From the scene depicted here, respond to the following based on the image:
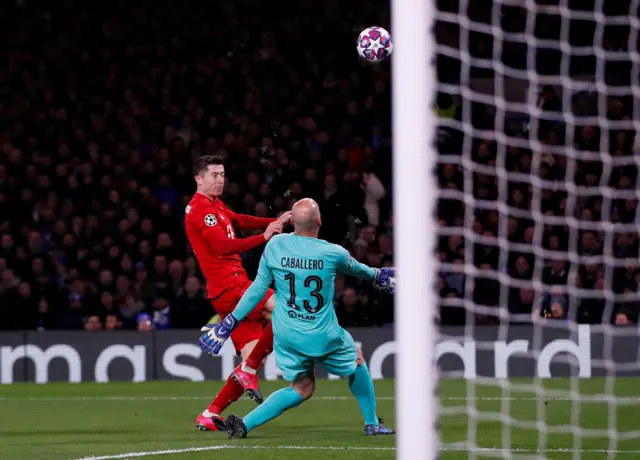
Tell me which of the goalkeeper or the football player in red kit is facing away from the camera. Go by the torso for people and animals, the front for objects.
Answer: the goalkeeper

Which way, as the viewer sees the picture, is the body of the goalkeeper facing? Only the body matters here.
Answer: away from the camera

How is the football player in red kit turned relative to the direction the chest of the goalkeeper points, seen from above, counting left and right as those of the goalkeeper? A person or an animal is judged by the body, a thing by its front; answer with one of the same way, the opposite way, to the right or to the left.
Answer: to the right

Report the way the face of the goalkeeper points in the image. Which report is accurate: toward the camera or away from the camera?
away from the camera

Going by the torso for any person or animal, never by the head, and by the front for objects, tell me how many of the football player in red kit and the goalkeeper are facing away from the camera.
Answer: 1

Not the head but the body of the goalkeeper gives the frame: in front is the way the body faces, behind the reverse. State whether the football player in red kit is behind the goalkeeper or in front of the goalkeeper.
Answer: in front

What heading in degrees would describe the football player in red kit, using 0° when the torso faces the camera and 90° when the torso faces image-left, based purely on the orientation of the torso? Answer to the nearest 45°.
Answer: approximately 270°
